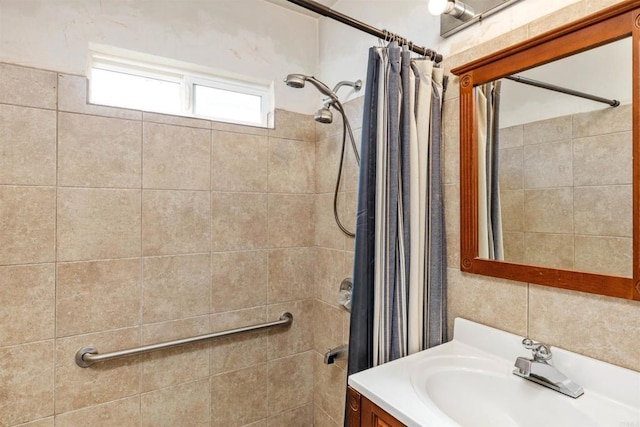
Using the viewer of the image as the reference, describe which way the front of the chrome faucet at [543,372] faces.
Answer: facing the viewer and to the left of the viewer

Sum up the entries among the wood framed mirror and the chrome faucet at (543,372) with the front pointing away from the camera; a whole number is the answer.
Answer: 0

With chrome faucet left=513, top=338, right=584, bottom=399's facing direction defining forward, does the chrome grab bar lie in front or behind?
in front

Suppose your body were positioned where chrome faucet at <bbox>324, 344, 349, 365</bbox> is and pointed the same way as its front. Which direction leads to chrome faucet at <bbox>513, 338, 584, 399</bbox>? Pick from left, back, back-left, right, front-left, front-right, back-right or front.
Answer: left

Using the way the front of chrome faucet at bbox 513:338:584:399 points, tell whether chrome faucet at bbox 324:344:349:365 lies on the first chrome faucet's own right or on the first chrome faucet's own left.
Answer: on the first chrome faucet's own right

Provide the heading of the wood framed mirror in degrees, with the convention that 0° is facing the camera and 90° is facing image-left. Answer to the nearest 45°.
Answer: approximately 45°

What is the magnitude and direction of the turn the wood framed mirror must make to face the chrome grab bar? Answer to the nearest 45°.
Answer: approximately 45° to its right
